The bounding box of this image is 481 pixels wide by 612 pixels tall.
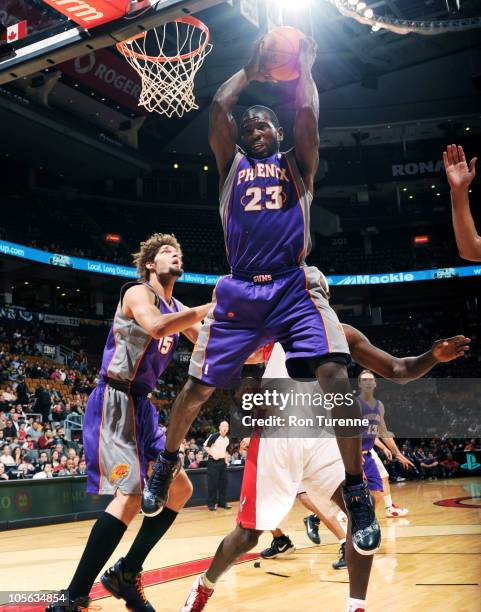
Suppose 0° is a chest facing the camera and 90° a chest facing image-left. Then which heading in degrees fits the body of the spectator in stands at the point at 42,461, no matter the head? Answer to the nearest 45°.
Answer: approximately 315°

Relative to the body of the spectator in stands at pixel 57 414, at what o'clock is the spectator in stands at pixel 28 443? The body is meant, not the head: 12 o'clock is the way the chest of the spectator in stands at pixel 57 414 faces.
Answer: the spectator in stands at pixel 28 443 is roughly at 2 o'clock from the spectator in stands at pixel 57 414.

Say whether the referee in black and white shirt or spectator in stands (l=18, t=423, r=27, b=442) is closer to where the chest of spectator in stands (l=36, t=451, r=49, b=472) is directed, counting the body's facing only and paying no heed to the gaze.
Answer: the referee in black and white shirt

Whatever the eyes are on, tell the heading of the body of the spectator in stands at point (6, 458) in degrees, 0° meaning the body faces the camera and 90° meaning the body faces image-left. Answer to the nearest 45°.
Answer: approximately 315°

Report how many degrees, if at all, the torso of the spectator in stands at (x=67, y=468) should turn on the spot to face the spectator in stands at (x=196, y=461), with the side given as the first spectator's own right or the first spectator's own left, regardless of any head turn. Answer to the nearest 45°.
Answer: approximately 90° to the first spectator's own left

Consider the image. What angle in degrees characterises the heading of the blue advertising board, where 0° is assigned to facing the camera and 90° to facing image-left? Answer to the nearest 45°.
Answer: approximately 0°

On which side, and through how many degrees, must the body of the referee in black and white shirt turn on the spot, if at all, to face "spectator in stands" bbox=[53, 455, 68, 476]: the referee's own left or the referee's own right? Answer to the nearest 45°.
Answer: approximately 135° to the referee's own right

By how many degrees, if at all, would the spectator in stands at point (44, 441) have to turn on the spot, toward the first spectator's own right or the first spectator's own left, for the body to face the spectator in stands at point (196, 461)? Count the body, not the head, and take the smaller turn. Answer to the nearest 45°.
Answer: approximately 90° to the first spectator's own left

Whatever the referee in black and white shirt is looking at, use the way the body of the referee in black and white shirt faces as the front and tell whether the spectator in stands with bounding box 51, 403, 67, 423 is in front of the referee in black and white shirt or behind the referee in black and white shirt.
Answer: behind
